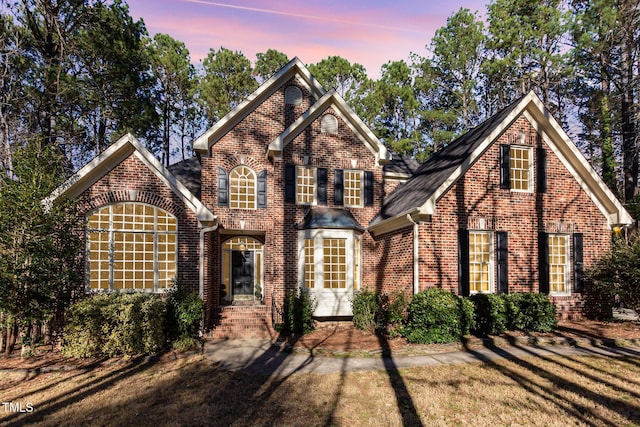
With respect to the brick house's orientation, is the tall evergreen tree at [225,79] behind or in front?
behind

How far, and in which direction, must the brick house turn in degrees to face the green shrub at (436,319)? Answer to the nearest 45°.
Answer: approximately 45° to its left

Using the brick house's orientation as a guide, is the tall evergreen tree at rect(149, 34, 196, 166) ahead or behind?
behind

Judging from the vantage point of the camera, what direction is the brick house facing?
facing the viewer
